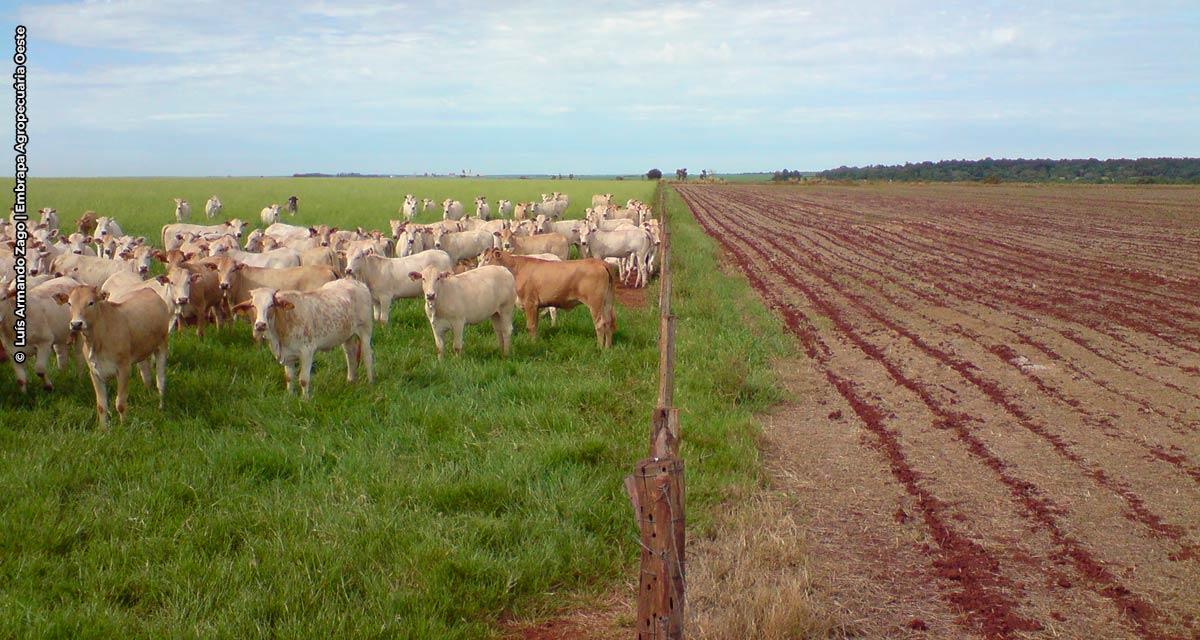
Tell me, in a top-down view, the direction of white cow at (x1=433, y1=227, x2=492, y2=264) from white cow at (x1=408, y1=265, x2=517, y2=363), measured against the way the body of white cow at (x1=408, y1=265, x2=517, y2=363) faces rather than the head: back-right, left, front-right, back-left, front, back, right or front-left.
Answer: back-right

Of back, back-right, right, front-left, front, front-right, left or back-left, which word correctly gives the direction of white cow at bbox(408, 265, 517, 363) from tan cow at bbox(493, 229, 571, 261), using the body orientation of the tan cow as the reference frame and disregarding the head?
left

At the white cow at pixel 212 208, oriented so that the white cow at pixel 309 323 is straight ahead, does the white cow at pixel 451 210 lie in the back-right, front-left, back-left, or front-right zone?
front-left

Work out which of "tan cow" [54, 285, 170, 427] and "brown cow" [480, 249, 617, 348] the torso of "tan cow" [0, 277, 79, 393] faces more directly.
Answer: the tan cow

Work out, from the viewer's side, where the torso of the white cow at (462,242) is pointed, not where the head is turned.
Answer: to the viewer's left

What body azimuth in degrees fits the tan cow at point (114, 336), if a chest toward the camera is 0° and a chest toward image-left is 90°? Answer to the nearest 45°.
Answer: approximately 45°

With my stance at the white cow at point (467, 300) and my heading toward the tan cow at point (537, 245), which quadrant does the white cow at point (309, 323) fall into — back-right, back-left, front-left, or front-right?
back-left

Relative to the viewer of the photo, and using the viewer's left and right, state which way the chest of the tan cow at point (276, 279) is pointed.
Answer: facing to the left of the viewer

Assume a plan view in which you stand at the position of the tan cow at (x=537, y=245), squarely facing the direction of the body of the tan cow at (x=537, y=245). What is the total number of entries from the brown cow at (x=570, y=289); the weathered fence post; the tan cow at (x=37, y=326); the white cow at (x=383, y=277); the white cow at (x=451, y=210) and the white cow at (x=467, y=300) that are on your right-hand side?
1

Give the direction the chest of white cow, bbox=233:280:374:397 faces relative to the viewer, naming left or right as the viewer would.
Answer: facing the viewer and to the left of the viewer

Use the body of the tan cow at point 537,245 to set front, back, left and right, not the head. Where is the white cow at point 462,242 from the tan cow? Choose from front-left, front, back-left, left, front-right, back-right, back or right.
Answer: front-right
